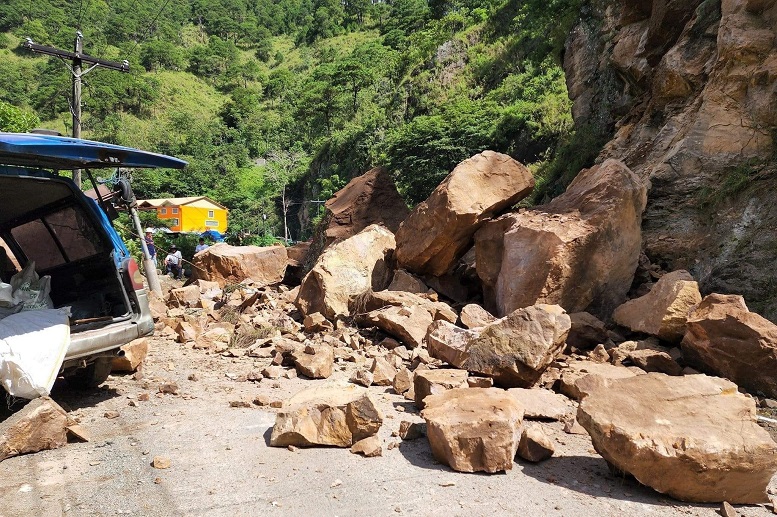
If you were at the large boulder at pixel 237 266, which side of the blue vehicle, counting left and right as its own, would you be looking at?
right

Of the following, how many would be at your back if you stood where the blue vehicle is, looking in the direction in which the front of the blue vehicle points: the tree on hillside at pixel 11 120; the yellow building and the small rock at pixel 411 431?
1

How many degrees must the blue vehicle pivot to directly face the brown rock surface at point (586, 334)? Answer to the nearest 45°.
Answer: approximately 135° to its right

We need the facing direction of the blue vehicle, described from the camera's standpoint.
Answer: facing away from the viewer and to the left of the viewer

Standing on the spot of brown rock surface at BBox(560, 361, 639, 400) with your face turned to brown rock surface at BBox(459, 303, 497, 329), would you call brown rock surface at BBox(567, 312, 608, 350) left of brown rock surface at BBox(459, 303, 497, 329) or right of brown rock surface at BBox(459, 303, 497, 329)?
right

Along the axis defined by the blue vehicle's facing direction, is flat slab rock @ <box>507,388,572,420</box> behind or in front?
behind

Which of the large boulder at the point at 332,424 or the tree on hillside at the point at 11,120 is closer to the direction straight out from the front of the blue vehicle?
the tree on hillside

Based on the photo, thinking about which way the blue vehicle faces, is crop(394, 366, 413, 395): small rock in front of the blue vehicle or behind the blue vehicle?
behind

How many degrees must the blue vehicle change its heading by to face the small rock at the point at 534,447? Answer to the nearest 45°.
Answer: approximately 180°
